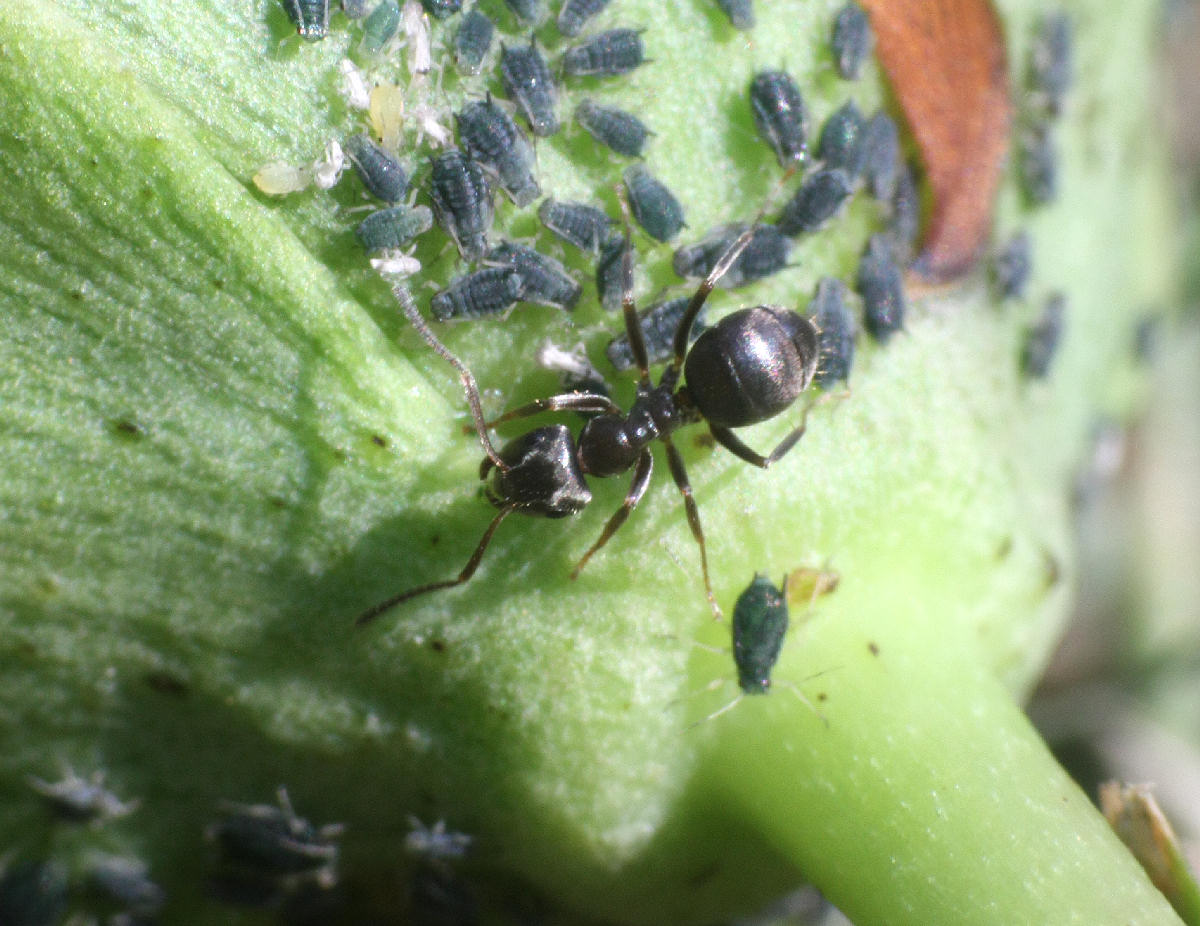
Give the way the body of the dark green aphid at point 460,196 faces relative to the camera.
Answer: toward the camera

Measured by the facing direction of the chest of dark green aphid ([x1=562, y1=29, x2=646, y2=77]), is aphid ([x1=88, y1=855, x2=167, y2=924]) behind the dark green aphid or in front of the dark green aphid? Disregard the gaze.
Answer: in front

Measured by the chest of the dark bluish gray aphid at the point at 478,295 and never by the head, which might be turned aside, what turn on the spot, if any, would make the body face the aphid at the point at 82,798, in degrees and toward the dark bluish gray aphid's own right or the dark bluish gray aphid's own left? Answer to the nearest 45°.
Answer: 0° — it already faces it
